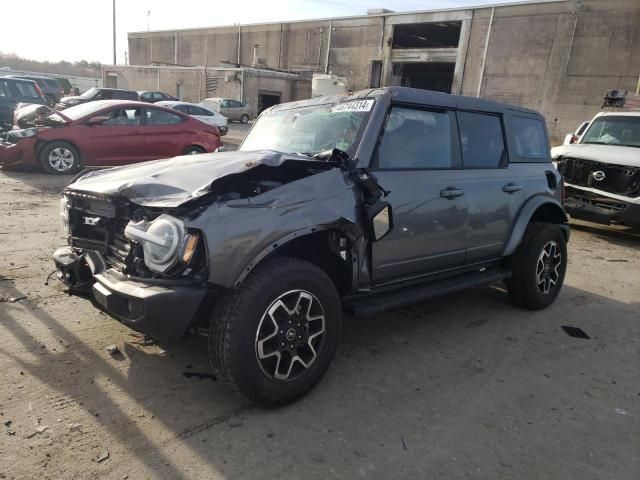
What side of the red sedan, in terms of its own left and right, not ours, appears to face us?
left

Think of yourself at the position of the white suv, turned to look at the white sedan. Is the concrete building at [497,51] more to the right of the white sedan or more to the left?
right

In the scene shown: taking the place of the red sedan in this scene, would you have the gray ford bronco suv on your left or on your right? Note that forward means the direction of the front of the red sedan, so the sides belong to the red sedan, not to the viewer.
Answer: on your left

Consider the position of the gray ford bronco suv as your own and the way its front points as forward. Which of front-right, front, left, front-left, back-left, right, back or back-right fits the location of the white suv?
back

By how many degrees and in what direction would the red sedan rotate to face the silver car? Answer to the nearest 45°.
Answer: approximately 90° to its right

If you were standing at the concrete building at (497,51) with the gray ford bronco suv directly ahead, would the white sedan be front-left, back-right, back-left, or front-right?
front-right

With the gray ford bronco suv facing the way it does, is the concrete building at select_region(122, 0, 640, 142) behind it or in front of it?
behind

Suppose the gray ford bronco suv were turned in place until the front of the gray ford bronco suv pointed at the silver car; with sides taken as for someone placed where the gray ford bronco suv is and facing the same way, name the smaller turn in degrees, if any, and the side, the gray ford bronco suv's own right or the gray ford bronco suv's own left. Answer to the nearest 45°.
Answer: approximately 135° to the gray ford bronco suv's own right

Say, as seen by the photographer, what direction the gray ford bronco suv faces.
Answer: facing the viewer and to the left of the viewer

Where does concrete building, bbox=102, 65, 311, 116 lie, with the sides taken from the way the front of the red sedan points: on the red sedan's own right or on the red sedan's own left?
on the red sedan's own right

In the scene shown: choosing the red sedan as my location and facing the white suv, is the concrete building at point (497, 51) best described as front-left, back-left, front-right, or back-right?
front-left

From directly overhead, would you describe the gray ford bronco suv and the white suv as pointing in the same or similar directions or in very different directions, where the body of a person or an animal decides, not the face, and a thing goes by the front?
same or similar directions
